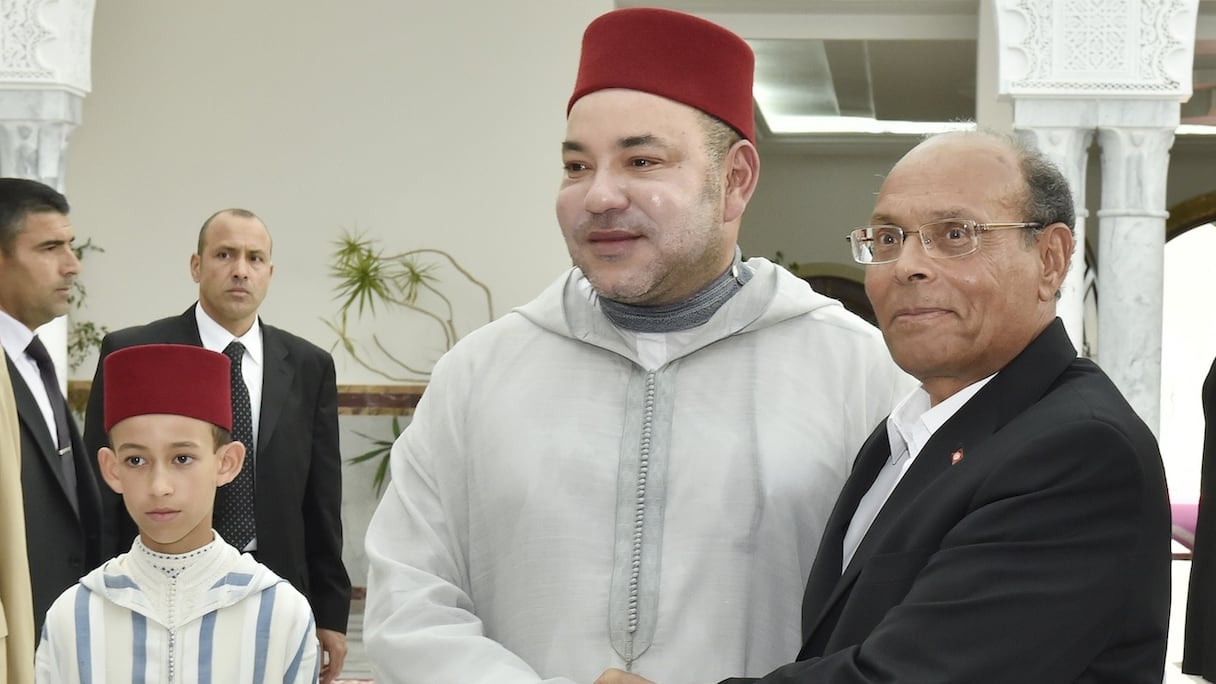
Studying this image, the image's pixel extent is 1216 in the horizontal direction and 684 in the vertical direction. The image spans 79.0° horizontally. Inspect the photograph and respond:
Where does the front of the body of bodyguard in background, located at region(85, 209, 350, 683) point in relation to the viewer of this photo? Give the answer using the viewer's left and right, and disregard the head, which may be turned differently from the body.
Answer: facing the viewer

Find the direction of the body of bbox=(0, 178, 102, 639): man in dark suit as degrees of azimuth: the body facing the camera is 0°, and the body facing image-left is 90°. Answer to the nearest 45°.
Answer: approximately 315°

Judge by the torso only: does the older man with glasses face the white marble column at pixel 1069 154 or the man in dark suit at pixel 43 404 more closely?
the man in dark suit

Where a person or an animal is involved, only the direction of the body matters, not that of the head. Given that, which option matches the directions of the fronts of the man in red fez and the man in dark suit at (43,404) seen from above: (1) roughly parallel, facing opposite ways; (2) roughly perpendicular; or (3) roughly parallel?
roughly perpendicular

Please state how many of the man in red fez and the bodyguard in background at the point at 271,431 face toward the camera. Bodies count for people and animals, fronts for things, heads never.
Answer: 2

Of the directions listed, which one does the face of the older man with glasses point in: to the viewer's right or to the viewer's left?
to the viewer's left

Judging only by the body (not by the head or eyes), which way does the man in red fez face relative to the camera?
toward the camera

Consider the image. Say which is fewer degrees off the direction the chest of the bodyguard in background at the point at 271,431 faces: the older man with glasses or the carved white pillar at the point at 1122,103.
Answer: the older man with glasses

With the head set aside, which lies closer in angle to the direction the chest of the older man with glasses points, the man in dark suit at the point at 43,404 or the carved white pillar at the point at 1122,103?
the man in dark suit

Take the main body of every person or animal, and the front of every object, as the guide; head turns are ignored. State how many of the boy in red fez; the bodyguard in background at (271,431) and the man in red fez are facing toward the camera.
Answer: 3

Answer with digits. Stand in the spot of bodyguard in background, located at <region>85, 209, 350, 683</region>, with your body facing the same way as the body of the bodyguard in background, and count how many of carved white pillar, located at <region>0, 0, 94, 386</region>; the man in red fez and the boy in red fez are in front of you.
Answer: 2
